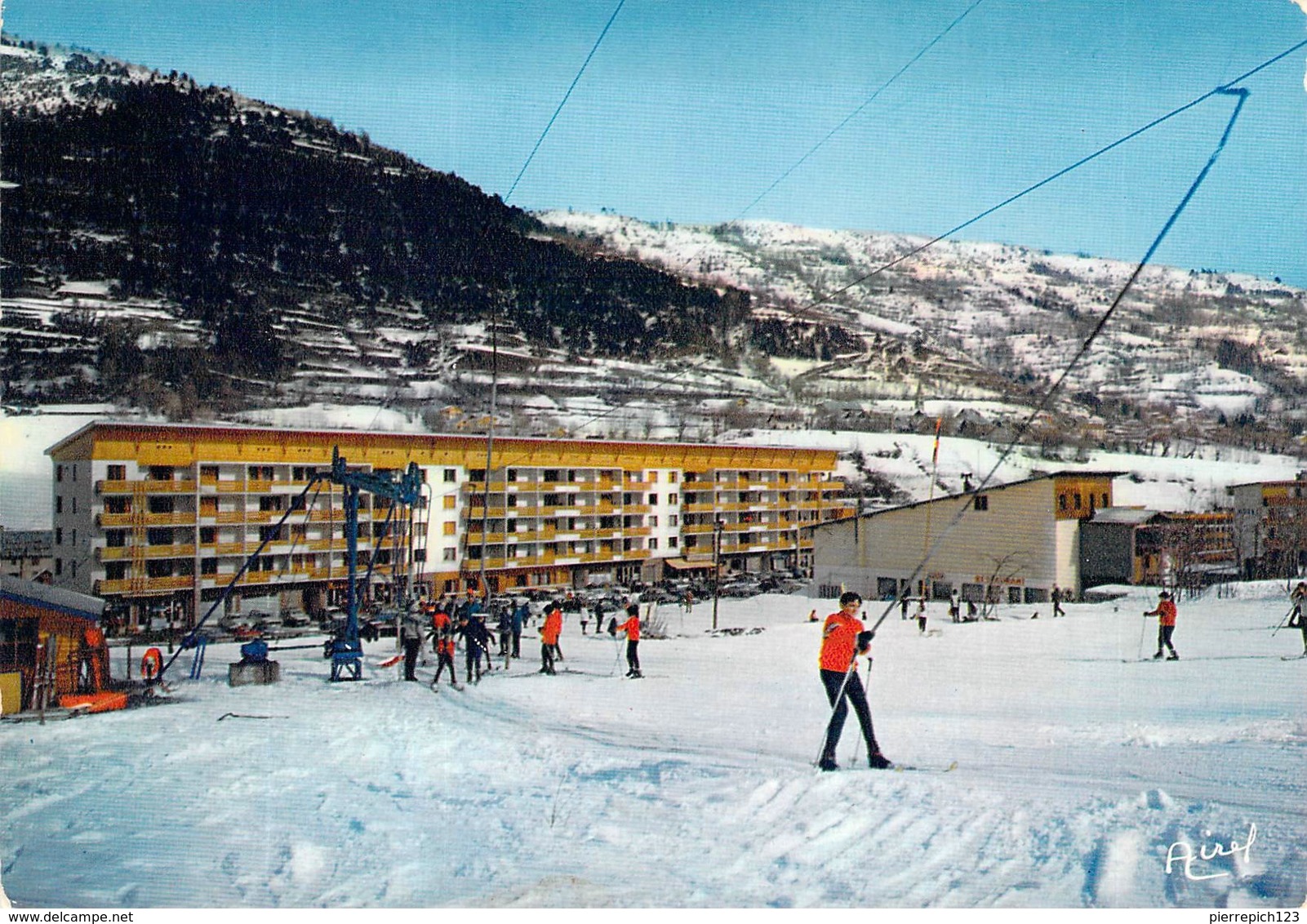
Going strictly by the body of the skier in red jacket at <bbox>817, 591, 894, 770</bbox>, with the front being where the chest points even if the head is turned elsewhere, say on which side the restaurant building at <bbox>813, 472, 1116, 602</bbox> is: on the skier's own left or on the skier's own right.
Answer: on the skier's own left

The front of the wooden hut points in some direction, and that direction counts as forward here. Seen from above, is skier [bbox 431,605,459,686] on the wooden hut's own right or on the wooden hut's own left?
on the wooden hut's own left

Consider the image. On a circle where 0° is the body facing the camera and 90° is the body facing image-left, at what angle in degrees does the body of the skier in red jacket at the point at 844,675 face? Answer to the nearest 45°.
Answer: approximately 315°

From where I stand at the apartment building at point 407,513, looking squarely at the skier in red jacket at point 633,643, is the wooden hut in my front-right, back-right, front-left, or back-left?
front-right

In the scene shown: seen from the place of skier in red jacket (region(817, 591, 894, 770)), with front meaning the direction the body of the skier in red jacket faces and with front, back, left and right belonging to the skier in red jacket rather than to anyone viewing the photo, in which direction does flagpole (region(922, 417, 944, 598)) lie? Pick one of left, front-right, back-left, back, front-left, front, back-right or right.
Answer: back-left

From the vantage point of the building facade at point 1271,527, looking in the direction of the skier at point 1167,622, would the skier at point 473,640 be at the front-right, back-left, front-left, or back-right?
front-right

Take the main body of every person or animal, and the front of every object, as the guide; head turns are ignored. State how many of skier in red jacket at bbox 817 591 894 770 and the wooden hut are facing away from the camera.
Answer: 0

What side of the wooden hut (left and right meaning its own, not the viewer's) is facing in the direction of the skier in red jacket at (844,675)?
front

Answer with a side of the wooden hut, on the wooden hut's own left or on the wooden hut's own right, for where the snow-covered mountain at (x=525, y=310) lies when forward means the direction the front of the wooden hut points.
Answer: on the wooden hut's own left

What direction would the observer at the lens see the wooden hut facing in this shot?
facing the viewer and to the right of the viewer

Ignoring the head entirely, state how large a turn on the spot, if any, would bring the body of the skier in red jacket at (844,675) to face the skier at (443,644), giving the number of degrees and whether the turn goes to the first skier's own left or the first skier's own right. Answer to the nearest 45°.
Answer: approximately 180°

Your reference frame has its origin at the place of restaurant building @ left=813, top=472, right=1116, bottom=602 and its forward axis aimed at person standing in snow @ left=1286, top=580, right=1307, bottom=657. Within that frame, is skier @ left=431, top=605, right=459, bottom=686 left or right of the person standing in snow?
right

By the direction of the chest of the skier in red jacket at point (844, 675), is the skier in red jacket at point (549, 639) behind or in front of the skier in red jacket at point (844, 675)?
behind
